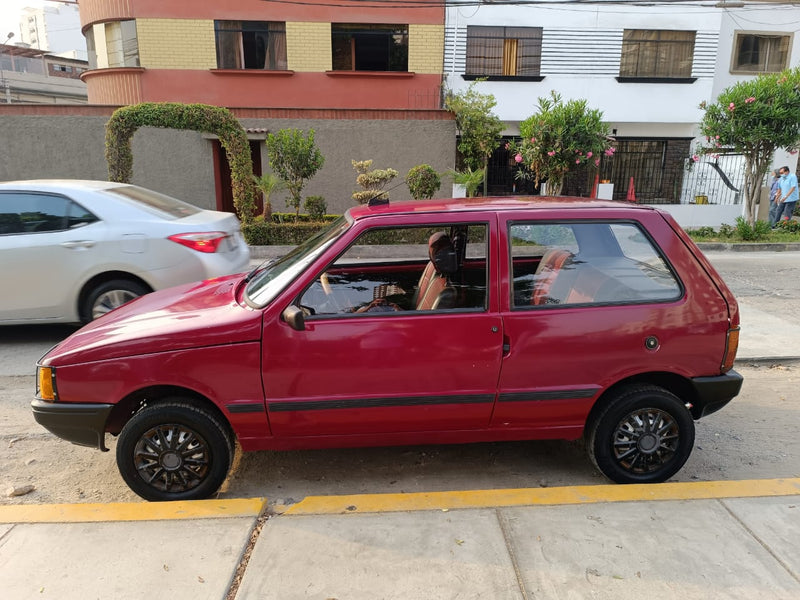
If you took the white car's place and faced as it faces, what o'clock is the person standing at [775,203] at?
The person standing is roughly at 4 o'clock from the white car.

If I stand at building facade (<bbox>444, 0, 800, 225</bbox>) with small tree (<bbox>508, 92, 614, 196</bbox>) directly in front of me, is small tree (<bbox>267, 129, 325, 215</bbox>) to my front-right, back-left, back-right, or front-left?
front-right

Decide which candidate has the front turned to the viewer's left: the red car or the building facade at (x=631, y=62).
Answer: the red car

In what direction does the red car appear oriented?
to the viewer's left

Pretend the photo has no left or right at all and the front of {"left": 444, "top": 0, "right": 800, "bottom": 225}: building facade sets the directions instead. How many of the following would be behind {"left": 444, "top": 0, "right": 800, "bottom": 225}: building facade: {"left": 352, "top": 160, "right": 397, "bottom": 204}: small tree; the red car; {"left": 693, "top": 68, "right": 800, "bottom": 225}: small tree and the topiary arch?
0

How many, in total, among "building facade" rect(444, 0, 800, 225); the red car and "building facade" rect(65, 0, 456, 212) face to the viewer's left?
1

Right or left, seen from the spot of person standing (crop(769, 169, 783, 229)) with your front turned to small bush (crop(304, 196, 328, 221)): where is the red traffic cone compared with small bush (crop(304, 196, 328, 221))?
right

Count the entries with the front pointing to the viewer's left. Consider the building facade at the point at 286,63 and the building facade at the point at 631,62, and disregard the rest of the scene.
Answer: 0

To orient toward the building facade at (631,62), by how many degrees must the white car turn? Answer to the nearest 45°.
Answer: approximately 90° to its right

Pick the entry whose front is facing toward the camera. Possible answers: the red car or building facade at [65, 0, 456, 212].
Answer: the building facade

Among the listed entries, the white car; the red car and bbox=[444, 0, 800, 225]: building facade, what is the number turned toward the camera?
1

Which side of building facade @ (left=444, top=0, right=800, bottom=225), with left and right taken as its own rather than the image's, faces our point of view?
front

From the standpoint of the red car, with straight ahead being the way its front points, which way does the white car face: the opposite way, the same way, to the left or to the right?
the same way

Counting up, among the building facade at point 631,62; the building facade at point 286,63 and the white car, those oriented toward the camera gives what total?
2

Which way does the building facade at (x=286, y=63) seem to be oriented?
toward the camera

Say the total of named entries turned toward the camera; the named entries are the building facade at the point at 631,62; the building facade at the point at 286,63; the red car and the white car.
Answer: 2

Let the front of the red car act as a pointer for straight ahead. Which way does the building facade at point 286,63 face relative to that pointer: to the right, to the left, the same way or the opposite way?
to the left

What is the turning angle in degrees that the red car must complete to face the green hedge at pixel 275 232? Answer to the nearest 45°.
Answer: approximately 90° to its right

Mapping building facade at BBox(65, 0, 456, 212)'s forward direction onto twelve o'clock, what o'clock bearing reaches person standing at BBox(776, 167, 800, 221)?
The person standing is roughly at 10 o'clock from the building facade.

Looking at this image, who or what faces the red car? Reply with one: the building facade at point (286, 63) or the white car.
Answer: the building facade
